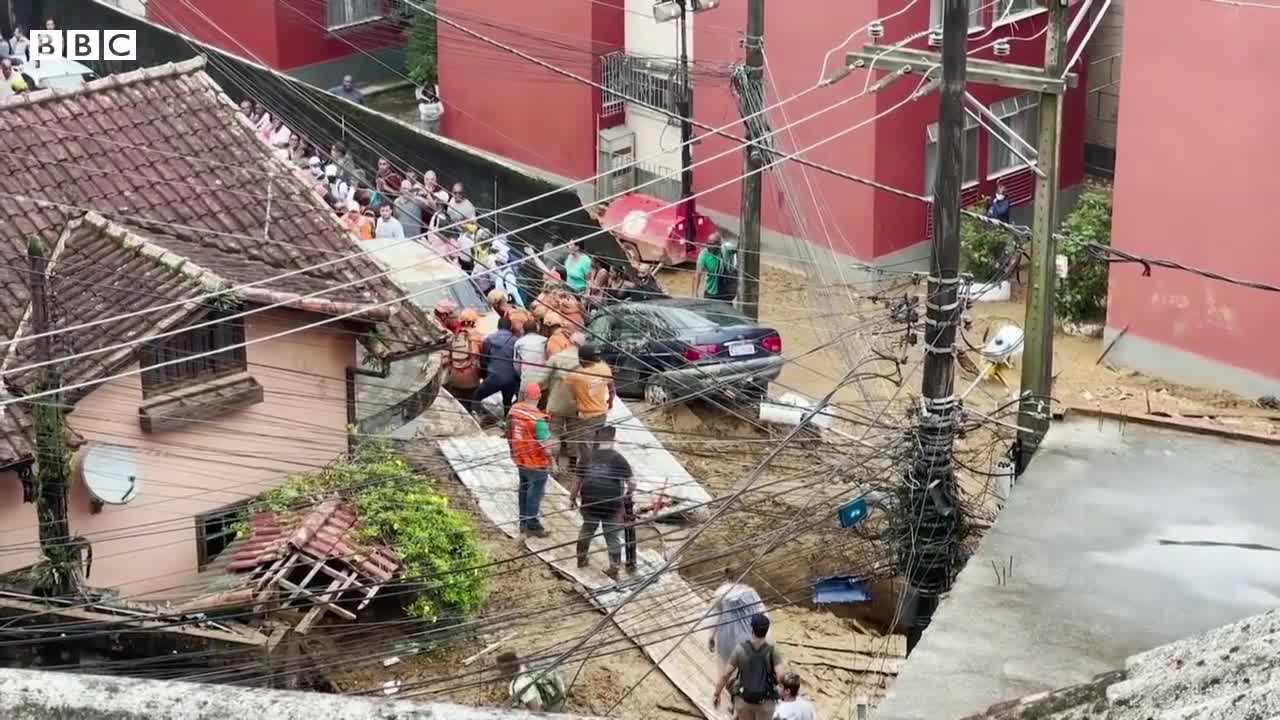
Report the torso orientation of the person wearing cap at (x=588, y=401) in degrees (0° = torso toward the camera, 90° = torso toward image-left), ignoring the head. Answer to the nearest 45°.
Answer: approximately 135°

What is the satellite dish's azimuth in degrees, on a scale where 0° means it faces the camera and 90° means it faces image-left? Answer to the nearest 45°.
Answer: approximately 315°

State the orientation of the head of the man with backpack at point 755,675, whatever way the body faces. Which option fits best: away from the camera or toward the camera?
away from the camera

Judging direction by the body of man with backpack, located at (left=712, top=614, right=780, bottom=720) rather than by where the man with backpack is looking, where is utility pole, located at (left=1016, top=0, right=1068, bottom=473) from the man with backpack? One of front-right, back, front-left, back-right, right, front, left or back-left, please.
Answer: front-right

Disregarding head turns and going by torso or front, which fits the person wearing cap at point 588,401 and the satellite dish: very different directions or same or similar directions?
very different directions

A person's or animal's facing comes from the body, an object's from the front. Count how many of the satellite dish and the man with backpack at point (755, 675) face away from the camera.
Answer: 1

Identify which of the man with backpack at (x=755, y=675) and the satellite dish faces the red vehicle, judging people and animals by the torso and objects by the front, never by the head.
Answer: the man with backpack

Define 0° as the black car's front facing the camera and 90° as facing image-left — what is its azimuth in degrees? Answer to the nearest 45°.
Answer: approximately 135°

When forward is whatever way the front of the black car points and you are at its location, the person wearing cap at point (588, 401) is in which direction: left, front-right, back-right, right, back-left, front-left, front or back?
back-left

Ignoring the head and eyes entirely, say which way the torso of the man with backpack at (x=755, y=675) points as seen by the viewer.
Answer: away from the camera

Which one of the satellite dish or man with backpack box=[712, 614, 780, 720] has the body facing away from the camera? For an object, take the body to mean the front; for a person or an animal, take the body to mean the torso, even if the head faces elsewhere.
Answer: the man with backpack
